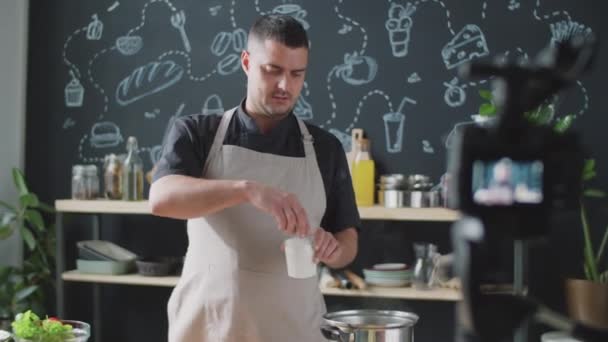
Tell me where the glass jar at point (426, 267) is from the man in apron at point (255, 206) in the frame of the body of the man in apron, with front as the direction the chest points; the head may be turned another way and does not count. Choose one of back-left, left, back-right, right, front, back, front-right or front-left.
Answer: back-left

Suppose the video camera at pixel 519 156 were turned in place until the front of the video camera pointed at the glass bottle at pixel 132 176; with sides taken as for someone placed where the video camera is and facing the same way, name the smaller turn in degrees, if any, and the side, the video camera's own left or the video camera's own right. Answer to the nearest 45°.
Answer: approximately 45° to the video camera's own left

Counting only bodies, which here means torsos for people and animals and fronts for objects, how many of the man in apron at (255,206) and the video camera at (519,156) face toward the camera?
1

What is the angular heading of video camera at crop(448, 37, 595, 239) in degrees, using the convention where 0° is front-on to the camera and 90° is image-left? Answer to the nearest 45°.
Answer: approximately 180°

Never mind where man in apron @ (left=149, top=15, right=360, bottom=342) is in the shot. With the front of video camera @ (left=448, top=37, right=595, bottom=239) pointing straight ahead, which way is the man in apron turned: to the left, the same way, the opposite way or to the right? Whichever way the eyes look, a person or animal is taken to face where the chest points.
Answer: the opposite way

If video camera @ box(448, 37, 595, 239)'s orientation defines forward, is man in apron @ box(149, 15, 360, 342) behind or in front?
in front

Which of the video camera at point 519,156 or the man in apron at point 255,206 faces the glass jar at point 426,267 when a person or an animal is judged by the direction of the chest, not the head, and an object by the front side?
the video camera

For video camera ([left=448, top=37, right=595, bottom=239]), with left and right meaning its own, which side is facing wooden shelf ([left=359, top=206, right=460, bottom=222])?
front

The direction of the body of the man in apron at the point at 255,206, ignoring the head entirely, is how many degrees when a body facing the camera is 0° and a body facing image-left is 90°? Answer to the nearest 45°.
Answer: approximately 0°

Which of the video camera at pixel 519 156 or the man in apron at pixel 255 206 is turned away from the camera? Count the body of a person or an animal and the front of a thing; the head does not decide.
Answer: the video camera

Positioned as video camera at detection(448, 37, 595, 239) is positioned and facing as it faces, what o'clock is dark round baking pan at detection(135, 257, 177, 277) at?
The dark round baking pan is roughly at 11 o'clock from the video camera.

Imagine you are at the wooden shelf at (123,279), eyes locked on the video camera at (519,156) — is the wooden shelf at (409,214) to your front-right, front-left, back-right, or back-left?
front-left
